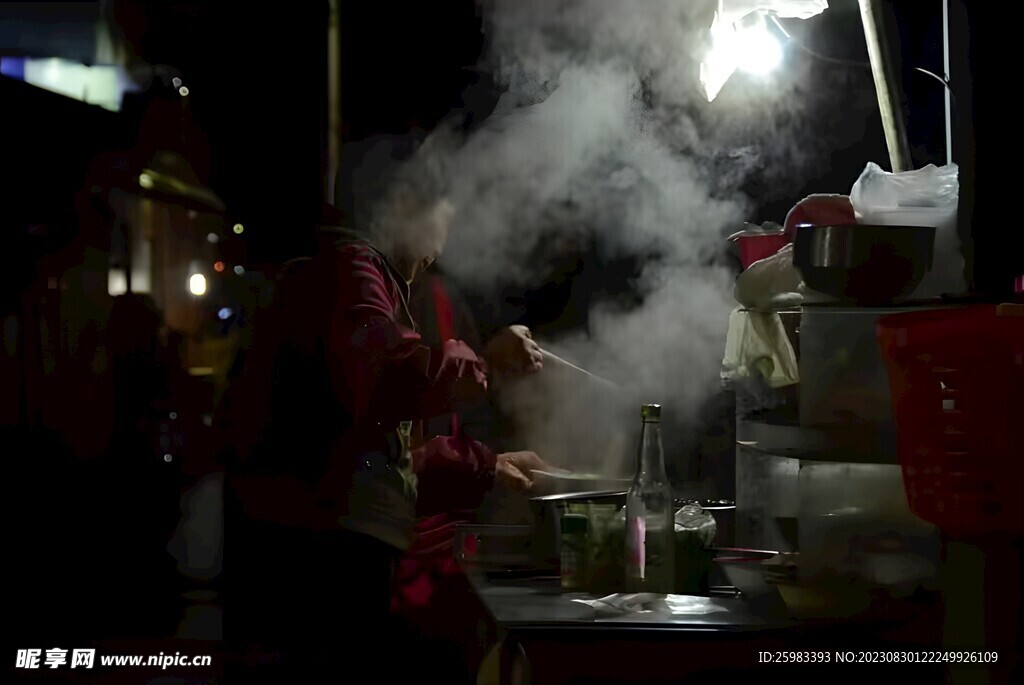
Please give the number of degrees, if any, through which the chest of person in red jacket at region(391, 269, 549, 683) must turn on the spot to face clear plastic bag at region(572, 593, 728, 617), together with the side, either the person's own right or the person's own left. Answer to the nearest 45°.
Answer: approximately 45° to the person's own right

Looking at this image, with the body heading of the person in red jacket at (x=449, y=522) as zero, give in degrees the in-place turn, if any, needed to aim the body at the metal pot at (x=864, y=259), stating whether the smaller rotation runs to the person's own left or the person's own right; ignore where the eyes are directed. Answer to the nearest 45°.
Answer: approximately 45° to the person's own right

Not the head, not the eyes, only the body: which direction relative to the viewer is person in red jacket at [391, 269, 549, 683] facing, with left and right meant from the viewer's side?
facing to the right of the viewer

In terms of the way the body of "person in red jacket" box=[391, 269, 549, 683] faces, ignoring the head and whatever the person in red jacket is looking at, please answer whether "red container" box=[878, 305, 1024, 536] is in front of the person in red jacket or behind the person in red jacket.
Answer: in front

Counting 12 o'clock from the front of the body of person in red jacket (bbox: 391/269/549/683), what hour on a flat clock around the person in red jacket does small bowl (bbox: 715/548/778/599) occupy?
The small bowl is roughly at 1 o'clock from the person in red jacket.

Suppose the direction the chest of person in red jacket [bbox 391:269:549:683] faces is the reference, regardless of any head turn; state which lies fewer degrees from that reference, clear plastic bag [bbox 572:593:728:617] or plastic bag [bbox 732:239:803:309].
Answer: the plastic bag [bbox 732:239:803:309]

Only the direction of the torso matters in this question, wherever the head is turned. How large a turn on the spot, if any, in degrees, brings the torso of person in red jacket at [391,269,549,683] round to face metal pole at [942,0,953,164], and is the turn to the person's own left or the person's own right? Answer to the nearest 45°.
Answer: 0° — they already face it
